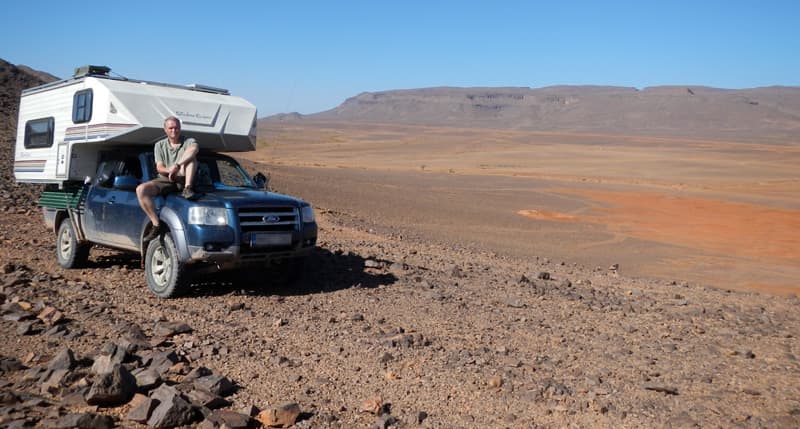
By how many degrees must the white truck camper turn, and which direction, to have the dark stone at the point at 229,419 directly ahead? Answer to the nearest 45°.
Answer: approximately 45° to its right

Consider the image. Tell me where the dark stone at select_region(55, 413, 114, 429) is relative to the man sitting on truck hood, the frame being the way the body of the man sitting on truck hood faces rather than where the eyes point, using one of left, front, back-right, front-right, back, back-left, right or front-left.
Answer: front

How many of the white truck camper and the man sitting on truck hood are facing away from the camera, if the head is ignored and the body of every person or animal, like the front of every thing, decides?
0

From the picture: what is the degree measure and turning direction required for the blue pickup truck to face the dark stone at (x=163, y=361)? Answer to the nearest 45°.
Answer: approximately 45° to its right

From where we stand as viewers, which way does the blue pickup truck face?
facing the viewer and to the right of the viewer

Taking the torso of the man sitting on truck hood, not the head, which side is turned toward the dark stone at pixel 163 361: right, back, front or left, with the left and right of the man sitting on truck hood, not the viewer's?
front

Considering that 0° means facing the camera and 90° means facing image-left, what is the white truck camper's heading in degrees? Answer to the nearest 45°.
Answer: approximately 315°

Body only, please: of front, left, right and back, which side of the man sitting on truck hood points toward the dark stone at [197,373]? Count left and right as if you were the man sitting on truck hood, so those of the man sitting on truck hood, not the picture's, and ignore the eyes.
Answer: front

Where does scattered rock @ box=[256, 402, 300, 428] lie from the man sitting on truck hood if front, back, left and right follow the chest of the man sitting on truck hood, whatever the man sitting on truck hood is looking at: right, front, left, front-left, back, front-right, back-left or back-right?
front

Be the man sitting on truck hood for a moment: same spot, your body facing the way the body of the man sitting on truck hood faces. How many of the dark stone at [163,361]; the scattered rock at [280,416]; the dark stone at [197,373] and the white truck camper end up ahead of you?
3

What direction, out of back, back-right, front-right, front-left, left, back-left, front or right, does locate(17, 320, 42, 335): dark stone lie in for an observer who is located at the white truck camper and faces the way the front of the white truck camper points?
front-right

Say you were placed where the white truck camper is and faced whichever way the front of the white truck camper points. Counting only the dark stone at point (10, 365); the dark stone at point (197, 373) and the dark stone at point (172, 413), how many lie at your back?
0

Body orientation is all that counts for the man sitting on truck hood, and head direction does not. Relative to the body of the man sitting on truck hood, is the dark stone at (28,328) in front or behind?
in front

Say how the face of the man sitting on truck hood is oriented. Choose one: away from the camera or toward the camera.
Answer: toward the camera

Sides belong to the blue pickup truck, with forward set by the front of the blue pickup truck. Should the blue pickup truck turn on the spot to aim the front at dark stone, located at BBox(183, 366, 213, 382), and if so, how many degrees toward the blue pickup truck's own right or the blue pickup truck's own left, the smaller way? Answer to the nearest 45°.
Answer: approximately 45° to the blue pickup truck's own right

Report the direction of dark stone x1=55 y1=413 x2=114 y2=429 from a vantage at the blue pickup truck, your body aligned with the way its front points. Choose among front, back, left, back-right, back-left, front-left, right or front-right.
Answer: front-right

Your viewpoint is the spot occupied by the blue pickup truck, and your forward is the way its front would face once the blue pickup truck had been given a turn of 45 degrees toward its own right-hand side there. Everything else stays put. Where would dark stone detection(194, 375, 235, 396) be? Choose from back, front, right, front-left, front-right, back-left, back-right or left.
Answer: front

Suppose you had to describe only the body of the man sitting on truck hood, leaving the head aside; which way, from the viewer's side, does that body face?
toward the camera

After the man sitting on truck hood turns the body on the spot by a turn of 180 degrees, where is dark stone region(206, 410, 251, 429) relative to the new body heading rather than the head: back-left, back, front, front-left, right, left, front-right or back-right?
back
